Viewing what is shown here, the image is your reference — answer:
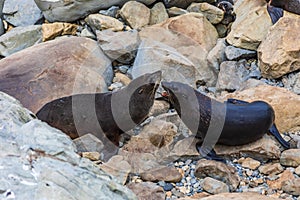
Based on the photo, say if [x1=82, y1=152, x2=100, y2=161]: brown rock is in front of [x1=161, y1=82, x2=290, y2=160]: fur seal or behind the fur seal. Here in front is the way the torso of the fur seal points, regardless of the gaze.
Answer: in front

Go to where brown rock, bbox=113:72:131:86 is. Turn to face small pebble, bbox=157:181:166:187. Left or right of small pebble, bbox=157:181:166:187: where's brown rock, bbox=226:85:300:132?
left

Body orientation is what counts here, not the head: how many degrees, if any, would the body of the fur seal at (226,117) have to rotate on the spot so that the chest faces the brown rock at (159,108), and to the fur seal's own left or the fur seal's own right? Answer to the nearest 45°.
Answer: approximately 45° to the fur seal's own right

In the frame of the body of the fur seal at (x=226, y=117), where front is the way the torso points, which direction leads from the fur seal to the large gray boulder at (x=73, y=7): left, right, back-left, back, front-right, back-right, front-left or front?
front-right

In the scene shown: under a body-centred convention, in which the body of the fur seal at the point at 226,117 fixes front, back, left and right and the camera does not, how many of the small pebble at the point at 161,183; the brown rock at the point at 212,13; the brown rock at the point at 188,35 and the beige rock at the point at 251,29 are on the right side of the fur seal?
3

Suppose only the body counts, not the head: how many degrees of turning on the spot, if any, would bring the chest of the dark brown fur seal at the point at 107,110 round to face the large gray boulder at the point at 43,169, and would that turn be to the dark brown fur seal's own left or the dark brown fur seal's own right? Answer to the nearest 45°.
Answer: approximately 90° to the dark brown fur seal's own right

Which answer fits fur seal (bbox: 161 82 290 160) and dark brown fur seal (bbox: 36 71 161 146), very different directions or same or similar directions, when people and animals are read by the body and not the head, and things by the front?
very different directions

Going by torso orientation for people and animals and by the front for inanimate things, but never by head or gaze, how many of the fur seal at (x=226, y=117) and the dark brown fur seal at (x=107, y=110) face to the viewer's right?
1

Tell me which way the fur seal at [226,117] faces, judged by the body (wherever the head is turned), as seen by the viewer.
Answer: to the viewer's left

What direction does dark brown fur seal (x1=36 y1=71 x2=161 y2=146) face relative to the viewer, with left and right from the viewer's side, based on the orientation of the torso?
facing to the right of the viewer

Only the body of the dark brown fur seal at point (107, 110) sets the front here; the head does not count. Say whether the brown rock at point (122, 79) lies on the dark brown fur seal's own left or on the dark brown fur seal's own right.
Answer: on the dark brown fur seal's own left

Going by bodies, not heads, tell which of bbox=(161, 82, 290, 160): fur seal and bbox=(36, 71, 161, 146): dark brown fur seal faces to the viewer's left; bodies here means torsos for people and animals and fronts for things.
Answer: the fur seal
